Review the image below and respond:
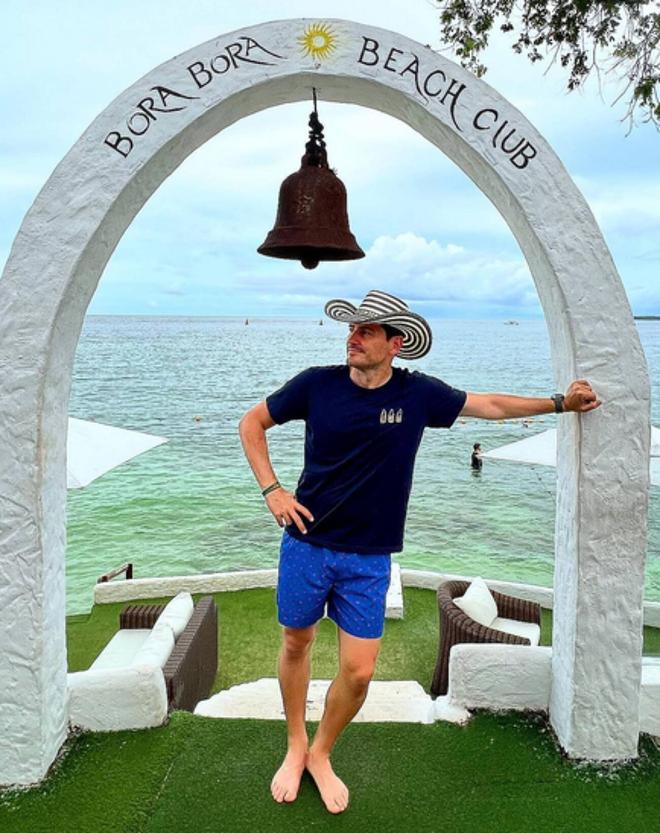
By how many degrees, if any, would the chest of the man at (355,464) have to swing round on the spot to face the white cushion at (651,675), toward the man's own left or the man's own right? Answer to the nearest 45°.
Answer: approximately 135° to the man's own left

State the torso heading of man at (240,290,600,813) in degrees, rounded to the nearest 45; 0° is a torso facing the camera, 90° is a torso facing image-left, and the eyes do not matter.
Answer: approximately 0°

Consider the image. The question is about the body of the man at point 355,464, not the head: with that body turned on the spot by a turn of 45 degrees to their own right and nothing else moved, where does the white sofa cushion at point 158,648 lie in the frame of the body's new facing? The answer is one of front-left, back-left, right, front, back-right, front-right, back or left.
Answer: right

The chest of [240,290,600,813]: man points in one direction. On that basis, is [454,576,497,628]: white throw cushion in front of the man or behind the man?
behind

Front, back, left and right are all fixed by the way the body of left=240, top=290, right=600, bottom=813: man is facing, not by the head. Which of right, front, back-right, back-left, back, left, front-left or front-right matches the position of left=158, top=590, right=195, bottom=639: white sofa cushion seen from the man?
back-right

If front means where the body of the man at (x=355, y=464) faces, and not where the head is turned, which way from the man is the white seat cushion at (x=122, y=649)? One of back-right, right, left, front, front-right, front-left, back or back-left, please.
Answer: back-right
